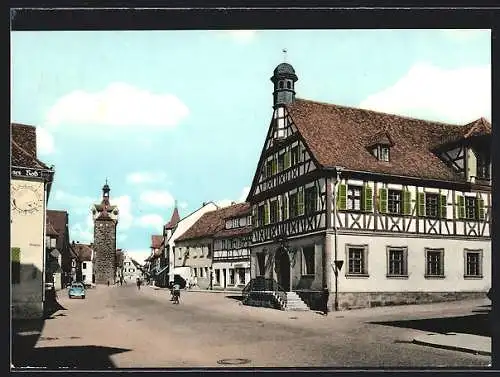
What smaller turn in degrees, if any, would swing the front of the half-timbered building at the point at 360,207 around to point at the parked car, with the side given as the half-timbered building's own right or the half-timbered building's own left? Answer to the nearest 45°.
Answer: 0° — it already faces it

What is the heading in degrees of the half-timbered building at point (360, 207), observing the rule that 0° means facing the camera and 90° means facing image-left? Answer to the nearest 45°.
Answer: approximately 45°

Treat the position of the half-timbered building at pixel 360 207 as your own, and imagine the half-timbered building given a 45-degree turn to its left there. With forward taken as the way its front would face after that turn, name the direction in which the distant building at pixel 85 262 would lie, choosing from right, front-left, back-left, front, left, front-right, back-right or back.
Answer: right

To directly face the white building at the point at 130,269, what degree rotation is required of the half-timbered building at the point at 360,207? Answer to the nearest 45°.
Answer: approximately 45° to its right
